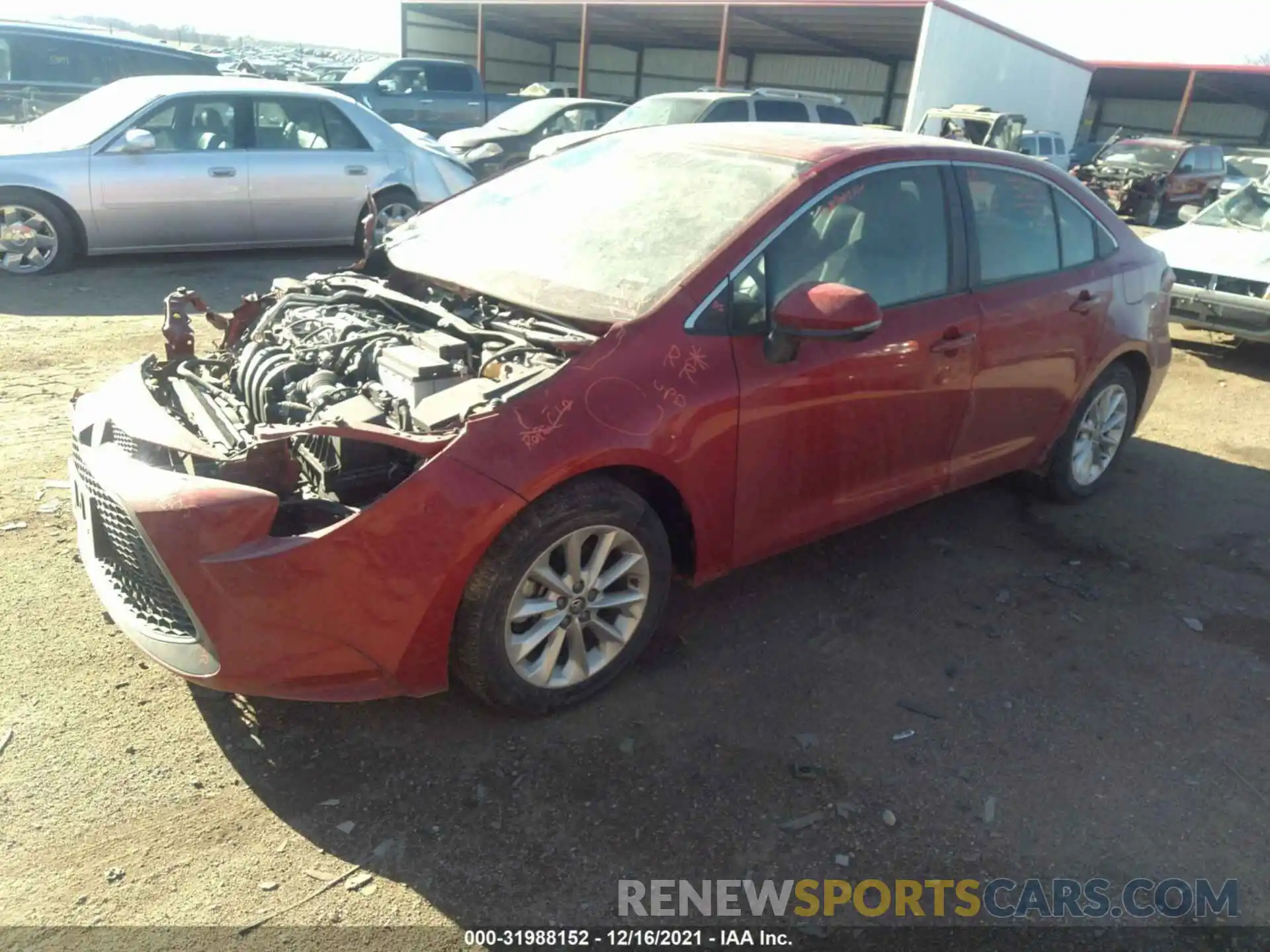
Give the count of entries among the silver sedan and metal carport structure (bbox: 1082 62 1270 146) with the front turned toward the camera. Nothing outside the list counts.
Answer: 1

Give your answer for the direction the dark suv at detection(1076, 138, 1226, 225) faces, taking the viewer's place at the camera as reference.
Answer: facing the viewer and to the left of the viewer

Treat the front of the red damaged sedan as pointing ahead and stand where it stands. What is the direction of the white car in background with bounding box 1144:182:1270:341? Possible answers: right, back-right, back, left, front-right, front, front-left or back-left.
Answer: back

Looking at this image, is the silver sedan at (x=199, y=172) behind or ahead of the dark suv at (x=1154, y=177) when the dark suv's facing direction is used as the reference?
ahead

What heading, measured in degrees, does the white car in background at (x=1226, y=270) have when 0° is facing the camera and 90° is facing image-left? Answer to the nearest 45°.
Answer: approximately 45°

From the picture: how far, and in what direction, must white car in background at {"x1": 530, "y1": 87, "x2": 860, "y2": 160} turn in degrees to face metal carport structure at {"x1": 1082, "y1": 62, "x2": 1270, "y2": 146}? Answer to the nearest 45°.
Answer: approximately 180°

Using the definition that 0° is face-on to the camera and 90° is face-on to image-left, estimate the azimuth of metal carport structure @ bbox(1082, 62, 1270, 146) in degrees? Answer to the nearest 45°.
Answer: approximately 0°

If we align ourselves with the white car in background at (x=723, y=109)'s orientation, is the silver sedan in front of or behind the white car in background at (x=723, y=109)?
in front

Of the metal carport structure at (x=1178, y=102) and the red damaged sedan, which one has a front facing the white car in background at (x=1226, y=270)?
the metal carport structure

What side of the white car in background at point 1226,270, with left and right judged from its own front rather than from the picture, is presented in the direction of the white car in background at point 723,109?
right

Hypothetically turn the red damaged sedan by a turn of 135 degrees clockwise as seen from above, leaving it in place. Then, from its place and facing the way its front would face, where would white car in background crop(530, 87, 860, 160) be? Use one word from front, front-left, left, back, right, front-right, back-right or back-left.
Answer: front
